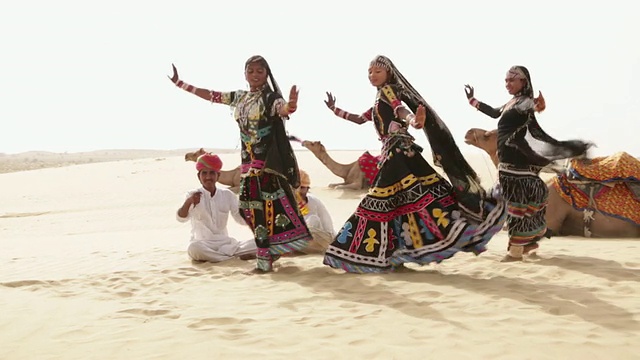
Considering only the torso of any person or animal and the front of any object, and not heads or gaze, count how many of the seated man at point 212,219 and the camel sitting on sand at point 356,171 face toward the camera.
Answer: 1

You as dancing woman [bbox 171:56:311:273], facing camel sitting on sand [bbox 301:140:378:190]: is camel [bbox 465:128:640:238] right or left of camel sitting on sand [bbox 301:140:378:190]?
right

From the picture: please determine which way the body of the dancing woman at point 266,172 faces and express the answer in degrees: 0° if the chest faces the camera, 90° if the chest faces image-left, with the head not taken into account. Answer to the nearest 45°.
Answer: approximately 45°

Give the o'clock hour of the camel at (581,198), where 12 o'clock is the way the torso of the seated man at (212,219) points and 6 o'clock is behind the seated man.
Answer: The camel is roughly at 9 o'clock from the seated man.

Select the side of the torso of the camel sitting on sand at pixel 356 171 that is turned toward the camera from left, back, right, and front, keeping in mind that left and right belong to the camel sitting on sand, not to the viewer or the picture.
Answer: left

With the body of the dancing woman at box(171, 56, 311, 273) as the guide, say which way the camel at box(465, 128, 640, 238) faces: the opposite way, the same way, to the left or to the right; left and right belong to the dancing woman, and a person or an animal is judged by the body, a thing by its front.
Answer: to the right

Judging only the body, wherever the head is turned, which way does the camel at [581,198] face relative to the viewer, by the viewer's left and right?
facing to the left of the viewer
